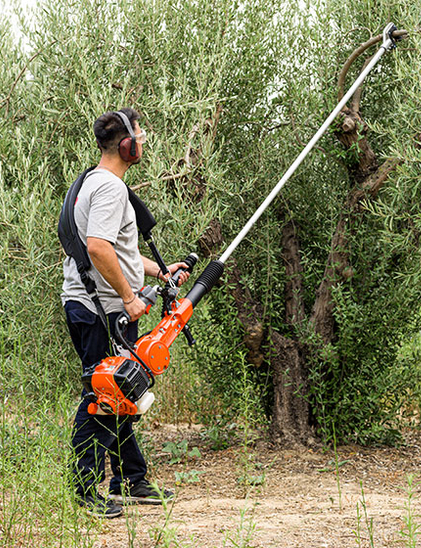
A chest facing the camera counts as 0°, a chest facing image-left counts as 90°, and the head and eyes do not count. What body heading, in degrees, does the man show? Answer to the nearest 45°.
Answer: approximately 270°

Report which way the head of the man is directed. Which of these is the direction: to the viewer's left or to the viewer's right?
to the viewer's right
